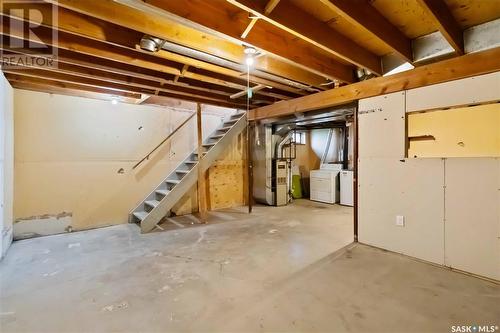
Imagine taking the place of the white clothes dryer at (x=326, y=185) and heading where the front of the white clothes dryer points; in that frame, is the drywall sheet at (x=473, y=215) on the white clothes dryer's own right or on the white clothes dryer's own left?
on the white clothes dryer's own left

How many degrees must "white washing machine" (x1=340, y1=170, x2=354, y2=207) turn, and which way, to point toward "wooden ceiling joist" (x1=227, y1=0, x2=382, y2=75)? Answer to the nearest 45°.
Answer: approximately 45° to its left

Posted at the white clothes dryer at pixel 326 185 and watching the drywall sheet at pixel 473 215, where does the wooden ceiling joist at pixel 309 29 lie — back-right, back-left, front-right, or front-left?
front-right

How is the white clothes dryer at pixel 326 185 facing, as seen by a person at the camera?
facing the viewer and to the left of the viewer

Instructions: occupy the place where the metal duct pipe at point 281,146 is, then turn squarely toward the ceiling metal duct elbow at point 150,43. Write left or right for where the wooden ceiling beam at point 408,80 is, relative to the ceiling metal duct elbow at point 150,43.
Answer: left

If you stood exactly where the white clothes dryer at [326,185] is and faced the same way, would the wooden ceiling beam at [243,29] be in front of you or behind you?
in front

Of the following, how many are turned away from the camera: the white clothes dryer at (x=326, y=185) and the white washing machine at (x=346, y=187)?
0

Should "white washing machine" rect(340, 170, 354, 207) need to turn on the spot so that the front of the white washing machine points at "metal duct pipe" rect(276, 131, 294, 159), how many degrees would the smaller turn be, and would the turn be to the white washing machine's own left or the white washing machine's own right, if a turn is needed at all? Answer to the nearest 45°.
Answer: approximately 45° to the white washing machine's own right

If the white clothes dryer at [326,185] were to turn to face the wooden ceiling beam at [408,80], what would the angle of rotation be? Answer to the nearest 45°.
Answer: approximately 45° to its left

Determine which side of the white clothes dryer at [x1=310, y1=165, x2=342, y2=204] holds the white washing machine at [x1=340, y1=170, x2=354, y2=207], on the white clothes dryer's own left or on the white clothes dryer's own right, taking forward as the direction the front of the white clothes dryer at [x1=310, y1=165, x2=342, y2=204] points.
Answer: on the white clothes dryer's own left

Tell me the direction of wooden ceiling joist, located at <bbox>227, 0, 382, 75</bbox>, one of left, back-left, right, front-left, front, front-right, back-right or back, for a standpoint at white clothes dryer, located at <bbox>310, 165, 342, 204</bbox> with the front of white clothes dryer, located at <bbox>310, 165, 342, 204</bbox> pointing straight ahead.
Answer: front-left

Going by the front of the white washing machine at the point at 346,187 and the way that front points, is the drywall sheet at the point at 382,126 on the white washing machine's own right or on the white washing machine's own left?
on the white washing machine's own left

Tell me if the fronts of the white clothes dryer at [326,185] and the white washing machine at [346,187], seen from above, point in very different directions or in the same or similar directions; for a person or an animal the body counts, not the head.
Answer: same or similar directions

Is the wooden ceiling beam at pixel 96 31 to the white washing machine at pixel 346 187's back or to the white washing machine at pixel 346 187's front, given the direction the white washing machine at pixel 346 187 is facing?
to the front

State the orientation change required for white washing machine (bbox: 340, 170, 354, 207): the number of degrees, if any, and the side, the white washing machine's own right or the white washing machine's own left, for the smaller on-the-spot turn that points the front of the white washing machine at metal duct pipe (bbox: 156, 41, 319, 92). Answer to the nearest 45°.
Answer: approximately 45° to the white washing machine's own left
